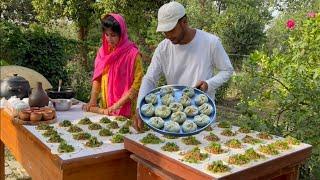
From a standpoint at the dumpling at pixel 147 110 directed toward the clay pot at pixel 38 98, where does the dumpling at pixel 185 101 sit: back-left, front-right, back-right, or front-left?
back-right

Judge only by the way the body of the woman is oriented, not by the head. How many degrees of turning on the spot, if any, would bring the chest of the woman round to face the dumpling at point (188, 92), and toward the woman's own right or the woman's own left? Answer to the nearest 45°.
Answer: approximately 90° to the woman's own left

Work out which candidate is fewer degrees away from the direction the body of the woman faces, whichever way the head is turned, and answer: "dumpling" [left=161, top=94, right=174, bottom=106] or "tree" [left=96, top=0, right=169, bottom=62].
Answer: the dumpling

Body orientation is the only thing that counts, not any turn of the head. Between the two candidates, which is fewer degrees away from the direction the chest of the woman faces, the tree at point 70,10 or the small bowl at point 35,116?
the small bowl

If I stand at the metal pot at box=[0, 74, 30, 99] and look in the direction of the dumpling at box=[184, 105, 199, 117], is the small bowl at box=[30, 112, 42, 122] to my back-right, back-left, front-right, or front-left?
front-right

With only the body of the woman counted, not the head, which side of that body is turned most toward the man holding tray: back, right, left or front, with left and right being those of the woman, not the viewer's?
left

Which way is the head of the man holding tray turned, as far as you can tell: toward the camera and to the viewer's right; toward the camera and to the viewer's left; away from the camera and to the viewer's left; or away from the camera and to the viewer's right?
toward the camera and to the viewer's left

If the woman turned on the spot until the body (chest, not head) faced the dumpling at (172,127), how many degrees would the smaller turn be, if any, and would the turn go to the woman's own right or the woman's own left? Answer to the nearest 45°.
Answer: approximately 45° to the woman's own left

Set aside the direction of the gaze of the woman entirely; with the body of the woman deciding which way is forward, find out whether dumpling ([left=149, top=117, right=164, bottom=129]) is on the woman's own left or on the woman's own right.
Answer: on the woman's own left
